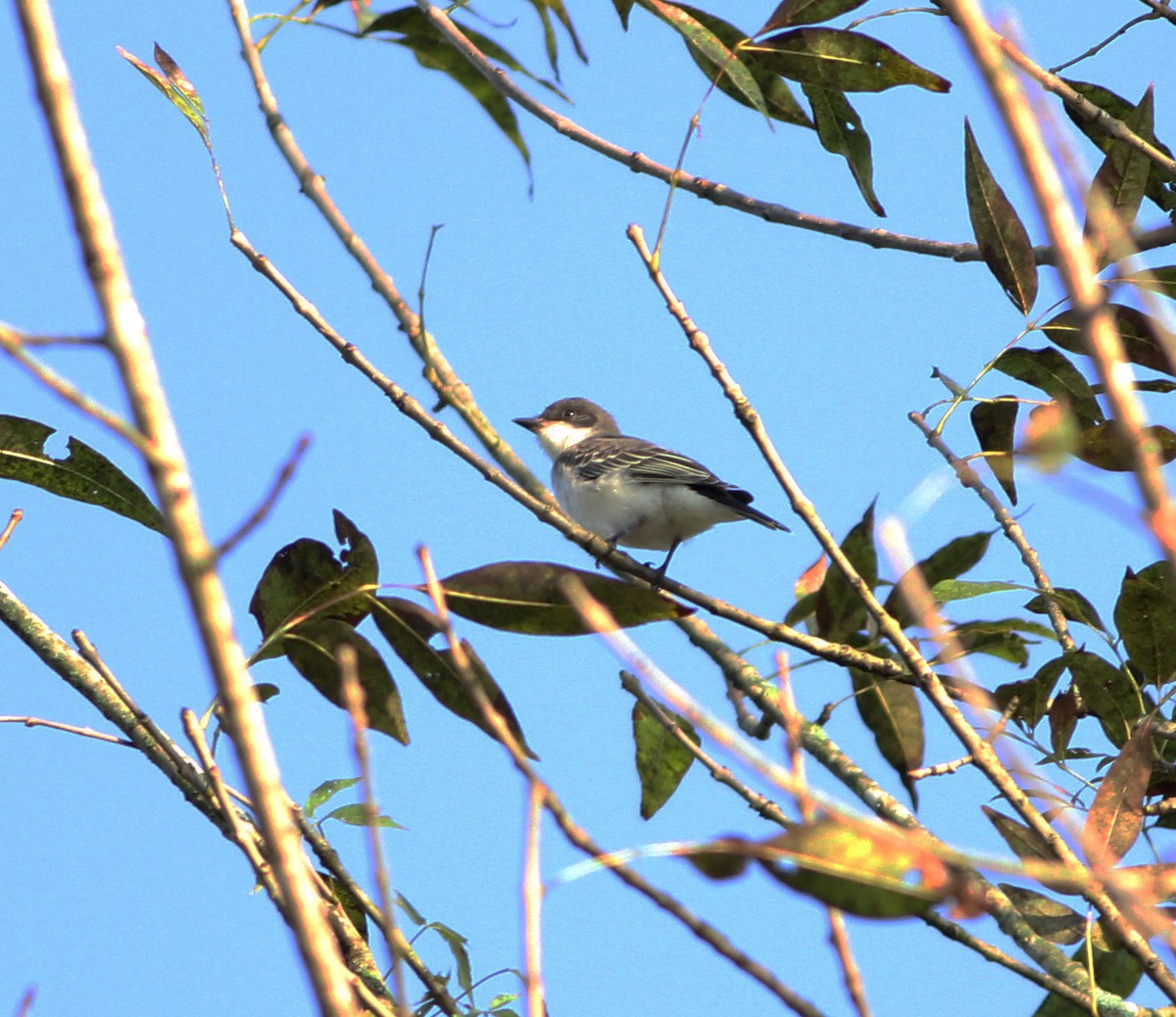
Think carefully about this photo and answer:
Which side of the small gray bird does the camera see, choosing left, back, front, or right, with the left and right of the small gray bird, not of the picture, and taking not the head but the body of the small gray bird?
left
